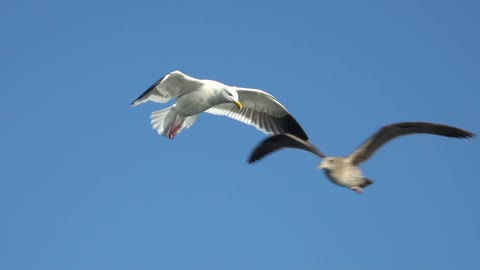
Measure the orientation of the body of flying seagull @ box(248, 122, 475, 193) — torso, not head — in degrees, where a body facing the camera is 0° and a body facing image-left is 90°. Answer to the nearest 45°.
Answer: approximately 45°

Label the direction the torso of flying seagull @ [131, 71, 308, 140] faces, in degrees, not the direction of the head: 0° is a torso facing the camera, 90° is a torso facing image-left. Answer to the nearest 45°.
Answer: approximately 315°

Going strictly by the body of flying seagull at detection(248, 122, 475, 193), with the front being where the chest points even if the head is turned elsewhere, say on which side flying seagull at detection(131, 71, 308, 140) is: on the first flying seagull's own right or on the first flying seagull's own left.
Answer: on the first flying seagull's own right

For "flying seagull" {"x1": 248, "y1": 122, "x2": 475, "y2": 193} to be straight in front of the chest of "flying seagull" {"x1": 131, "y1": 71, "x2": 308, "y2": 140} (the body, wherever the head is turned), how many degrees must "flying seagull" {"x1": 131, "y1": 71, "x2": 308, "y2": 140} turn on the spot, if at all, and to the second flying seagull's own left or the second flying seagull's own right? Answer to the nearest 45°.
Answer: approximately 45° to the second flying seagull's own right
